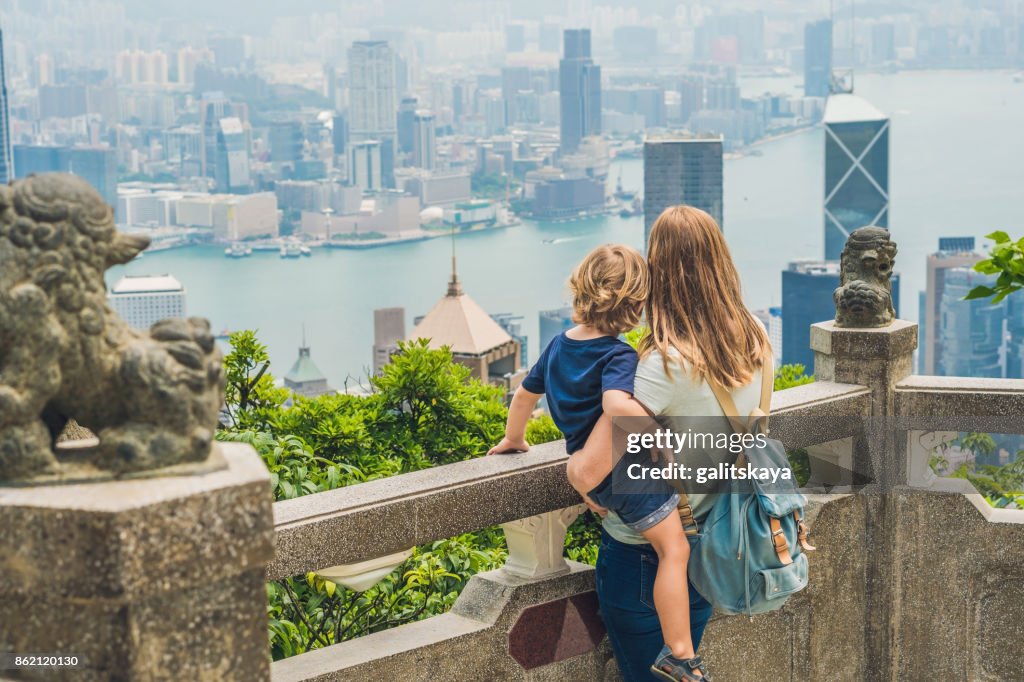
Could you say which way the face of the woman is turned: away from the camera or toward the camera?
away from the camera

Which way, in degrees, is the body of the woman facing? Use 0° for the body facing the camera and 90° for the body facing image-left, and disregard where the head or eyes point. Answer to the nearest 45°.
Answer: approximately 135°

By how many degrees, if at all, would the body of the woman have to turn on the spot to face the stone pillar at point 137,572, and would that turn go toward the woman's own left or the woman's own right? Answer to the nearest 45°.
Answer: approximately 90° to the woman's own left

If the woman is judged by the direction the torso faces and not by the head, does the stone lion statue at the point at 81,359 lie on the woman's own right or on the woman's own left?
on the woman's own left

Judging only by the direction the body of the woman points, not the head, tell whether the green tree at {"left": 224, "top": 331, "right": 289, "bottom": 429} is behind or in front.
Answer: in front

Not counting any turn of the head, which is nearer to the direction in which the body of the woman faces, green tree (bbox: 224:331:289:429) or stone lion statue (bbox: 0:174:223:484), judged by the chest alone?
the green tree

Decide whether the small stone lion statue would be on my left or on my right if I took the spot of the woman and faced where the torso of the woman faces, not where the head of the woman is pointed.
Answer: on my right

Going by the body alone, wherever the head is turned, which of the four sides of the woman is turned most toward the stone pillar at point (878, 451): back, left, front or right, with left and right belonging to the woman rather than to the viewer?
right
